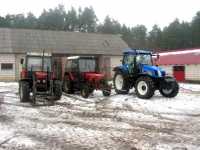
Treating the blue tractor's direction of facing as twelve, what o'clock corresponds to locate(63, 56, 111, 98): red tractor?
The red tractor is roughly at 5 o'clock from the blue tractor.

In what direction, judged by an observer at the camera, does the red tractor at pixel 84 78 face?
facing the viewer and to the right of the viewer

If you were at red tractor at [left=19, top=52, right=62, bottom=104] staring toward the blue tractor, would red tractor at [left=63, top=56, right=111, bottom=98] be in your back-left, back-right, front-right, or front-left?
front-left

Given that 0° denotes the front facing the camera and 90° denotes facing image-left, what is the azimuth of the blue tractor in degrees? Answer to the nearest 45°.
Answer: approximately 315°

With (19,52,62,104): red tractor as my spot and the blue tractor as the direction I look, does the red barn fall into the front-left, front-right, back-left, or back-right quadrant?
front-left

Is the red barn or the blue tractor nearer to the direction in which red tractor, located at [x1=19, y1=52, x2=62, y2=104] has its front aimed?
the blue tractor

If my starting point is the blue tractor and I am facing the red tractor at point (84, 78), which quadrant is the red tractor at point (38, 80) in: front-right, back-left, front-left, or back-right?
front-left

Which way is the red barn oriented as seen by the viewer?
toward the camera

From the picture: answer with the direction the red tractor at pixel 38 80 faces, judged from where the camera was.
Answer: facing the viewer
